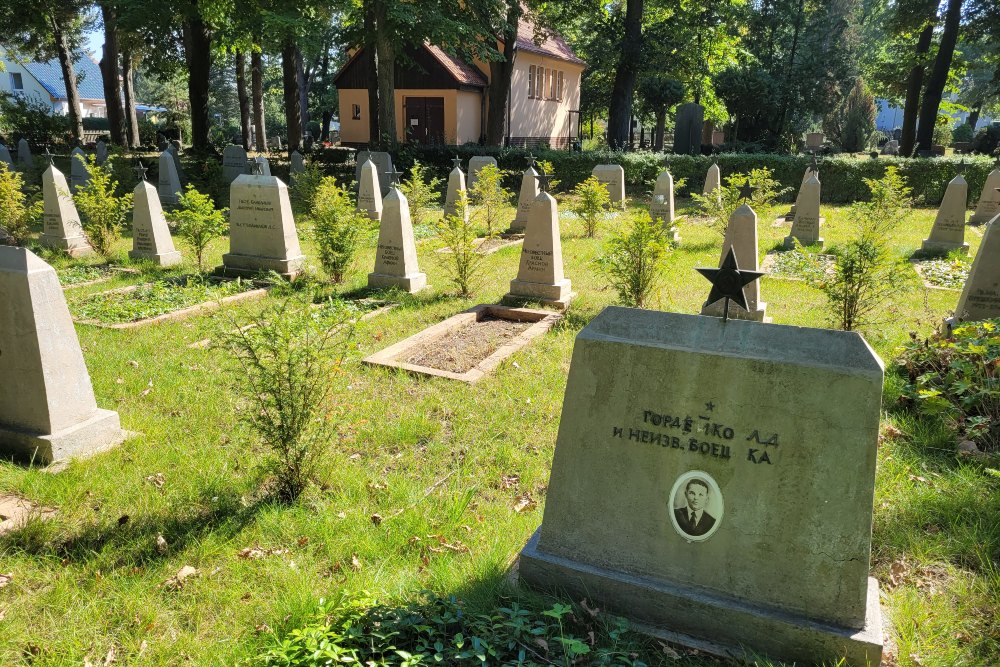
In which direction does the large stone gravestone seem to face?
toward the camera

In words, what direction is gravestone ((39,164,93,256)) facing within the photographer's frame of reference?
facing the viewer and to the left of the viewer

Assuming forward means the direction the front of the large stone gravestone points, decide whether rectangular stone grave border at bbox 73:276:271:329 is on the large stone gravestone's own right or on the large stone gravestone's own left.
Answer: on the large stone gravestone's own right

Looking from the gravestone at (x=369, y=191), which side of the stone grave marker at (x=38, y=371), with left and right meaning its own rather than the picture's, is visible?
back

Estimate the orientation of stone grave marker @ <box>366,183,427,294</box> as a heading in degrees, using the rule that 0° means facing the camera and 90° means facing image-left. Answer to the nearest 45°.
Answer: approximately 45°

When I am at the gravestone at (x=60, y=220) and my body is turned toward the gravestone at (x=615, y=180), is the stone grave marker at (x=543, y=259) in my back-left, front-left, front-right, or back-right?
front-right

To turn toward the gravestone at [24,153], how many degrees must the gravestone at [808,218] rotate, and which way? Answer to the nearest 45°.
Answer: approximately 90° to its right

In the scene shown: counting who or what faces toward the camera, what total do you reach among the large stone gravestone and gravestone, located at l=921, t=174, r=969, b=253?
2

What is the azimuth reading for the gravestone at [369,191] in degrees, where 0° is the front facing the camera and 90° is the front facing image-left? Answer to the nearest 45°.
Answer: approximately 45°

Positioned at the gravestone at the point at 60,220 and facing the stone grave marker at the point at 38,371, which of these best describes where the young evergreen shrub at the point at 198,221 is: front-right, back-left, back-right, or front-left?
front-left

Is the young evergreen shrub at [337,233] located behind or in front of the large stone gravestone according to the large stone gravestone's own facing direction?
behind

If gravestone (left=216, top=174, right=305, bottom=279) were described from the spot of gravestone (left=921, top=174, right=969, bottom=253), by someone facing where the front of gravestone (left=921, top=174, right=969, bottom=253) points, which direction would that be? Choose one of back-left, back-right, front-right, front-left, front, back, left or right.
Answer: front-right

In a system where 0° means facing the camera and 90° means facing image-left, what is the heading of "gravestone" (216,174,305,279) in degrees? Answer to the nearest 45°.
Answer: approximately 45°

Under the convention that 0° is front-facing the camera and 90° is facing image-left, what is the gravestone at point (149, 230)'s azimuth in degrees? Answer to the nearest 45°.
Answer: approximately 45°

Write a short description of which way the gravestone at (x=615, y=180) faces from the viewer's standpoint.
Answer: facing the viewer

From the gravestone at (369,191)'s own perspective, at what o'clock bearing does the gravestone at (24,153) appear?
the gravestone at (24,153) is roughly at 3 o'clock from the gravestone at (369,191).

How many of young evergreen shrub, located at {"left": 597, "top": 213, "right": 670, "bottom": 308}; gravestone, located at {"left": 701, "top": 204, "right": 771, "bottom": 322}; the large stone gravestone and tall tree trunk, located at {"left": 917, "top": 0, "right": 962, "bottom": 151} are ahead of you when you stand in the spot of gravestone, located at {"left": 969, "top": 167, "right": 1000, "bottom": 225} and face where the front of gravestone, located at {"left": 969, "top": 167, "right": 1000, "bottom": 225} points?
3

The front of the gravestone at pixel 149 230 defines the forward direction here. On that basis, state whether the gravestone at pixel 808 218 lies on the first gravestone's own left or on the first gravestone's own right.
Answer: on the first gravestone's own left

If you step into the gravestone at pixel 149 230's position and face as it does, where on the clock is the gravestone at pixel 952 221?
the gravestone at pixel 952 221 is roughly at 8 o'clock from the gravestone at pixel 149 230.

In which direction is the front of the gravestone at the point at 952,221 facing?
toward the camera
